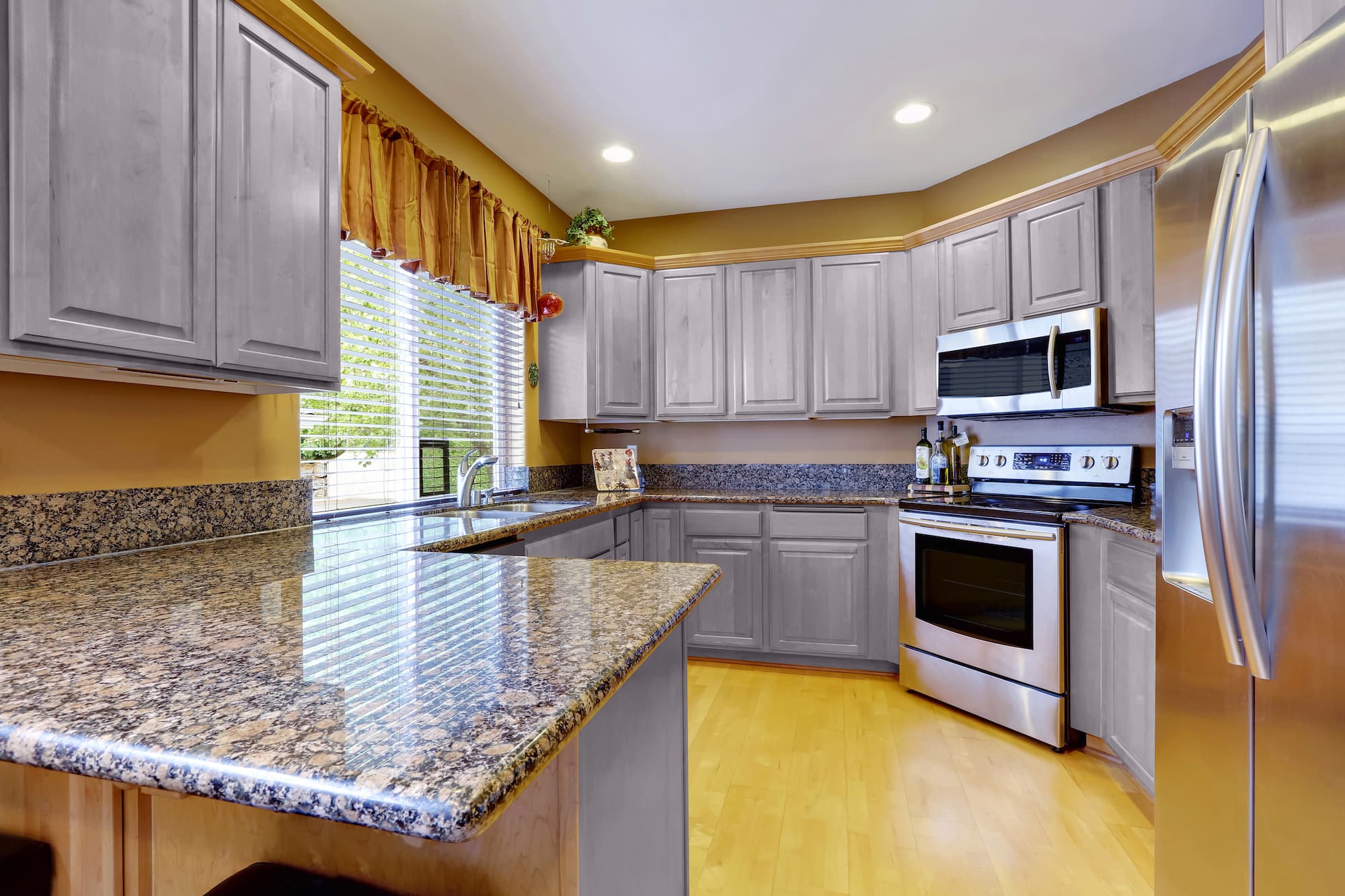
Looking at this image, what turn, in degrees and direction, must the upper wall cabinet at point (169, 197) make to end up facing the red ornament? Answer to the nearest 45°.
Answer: approximately 90° to its left

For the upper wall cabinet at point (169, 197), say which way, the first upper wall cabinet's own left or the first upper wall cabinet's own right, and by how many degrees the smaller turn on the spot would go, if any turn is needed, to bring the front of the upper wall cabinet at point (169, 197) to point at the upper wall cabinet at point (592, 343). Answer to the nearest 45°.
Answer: approximately 90° to the first upper wall cabinet's own left

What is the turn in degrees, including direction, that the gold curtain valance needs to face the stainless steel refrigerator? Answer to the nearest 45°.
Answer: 0° — it already faces it

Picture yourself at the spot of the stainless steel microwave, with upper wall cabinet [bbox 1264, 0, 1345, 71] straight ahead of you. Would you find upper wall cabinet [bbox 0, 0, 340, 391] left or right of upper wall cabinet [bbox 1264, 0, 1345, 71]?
right

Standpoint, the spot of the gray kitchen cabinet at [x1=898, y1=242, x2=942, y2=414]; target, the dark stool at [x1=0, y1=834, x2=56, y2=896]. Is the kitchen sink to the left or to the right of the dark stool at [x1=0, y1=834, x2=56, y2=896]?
right

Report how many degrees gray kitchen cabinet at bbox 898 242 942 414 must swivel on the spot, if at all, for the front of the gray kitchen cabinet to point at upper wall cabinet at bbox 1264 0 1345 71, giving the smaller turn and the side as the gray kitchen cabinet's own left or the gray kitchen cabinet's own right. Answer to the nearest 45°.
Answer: approximately 45° to the gray kitchen cabinet's own left

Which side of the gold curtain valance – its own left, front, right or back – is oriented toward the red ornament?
left

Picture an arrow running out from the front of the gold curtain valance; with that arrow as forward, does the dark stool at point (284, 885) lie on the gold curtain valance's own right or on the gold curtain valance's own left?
on the gold curtain valance's own right

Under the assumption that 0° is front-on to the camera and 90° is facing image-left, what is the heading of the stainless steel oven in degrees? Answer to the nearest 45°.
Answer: approximately 45°
